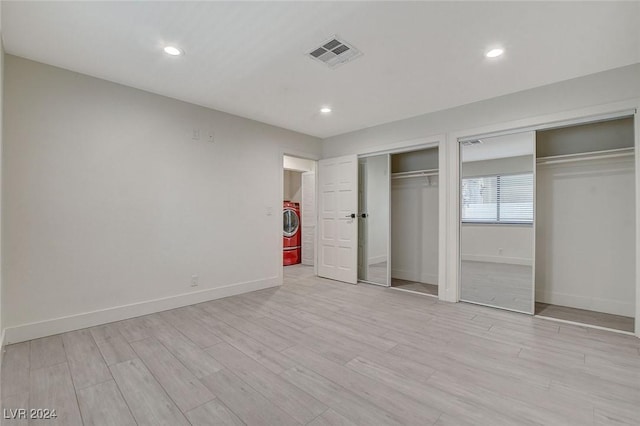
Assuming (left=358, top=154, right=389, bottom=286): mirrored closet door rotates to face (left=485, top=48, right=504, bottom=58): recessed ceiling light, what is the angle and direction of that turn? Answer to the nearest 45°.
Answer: approximately 90° to its left

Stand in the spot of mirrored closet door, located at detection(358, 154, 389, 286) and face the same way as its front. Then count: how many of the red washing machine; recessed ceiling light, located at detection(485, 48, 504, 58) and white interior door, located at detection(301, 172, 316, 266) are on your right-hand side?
2

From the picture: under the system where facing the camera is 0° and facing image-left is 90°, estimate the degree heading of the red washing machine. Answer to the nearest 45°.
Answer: approximately 315°

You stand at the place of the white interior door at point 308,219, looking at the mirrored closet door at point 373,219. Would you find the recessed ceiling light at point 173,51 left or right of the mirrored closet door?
right

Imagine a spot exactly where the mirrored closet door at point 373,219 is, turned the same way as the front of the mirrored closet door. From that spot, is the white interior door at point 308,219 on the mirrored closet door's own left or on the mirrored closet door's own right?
on the mirrored closet door's own right

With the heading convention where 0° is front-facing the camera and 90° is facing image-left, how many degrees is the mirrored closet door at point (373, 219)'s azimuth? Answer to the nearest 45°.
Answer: approximately 45°

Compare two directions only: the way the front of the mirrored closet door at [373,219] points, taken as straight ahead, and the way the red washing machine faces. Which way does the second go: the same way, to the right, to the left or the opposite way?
to the left

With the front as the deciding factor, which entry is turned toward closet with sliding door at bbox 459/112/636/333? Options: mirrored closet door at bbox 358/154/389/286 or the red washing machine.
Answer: the red washing machine
